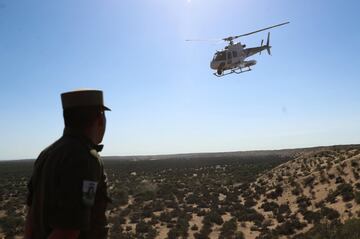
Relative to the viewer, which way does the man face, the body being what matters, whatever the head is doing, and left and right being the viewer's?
facing away from the viewer and to the right of the viewer

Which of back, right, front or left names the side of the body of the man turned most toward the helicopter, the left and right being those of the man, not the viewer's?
front

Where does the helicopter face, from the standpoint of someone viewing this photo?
facing the viewer and to the left of the viewer

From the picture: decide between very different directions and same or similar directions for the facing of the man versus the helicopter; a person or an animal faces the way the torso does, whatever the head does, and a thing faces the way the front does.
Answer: very different directions

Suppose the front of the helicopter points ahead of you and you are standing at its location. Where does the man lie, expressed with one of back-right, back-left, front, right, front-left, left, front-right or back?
front-left
